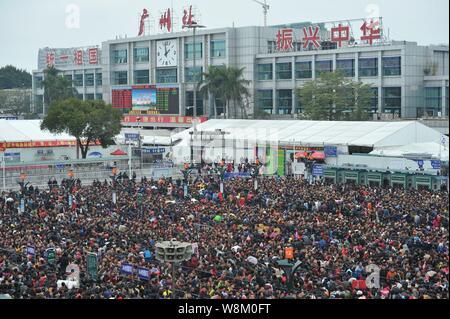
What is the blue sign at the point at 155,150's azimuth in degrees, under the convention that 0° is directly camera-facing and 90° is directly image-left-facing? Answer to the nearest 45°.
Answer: approximately 0°

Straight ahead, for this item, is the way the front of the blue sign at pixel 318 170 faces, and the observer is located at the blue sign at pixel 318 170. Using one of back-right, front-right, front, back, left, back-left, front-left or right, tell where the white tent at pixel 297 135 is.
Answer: back

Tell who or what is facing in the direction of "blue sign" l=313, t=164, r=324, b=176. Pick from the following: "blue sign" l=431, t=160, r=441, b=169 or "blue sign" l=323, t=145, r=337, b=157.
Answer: "blue sign" l=323, t=145, r=337, b=157

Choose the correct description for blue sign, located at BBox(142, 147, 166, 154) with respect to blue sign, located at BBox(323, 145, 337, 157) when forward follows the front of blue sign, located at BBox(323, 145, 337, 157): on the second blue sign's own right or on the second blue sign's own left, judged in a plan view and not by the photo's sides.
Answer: on the second blue sign's own right

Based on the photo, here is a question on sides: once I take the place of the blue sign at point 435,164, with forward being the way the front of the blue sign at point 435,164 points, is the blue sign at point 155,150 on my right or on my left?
on my right

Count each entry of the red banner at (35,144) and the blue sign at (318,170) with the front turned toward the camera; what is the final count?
2

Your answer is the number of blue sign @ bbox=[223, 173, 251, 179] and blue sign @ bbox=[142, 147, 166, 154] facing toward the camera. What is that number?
2

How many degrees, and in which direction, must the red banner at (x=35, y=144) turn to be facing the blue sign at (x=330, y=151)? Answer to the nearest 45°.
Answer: approximately 45° to its left

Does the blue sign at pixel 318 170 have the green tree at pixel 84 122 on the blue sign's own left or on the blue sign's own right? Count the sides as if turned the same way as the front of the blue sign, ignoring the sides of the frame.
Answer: on the blue sign's own right
